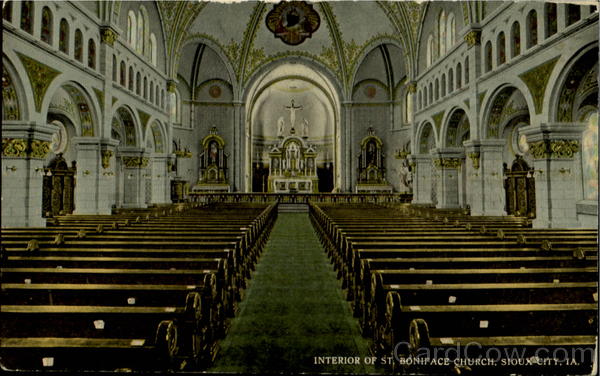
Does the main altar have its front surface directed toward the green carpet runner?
yes

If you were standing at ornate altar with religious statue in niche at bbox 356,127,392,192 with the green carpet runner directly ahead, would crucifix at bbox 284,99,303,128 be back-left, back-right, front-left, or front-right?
back-right

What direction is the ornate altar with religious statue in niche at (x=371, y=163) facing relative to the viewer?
toward the camera

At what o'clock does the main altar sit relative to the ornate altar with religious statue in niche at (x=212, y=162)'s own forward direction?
The main altar is roughly at 8 o'clock from the ornate altar with religious statue in niche.

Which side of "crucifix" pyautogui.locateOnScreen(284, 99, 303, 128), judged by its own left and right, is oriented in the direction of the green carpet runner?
front

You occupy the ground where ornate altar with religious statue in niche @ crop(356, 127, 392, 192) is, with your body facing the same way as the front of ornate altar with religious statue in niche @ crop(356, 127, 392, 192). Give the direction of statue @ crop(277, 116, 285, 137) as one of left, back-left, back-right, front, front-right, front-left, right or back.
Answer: back-right

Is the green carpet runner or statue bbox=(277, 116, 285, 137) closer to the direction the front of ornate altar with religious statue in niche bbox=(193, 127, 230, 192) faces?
the green carpet runner

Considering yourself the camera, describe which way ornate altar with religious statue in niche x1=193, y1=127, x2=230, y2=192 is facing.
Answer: facing the viewer

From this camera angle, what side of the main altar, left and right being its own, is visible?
front

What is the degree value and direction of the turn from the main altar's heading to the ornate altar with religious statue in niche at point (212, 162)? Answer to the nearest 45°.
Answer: approximately 45° to its right

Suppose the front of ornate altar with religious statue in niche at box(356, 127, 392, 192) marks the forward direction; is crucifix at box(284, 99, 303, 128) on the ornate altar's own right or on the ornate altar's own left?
on the ornate altar's own right

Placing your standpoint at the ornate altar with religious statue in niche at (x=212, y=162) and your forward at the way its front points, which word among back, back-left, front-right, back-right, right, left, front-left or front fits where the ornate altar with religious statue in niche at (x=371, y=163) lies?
left
